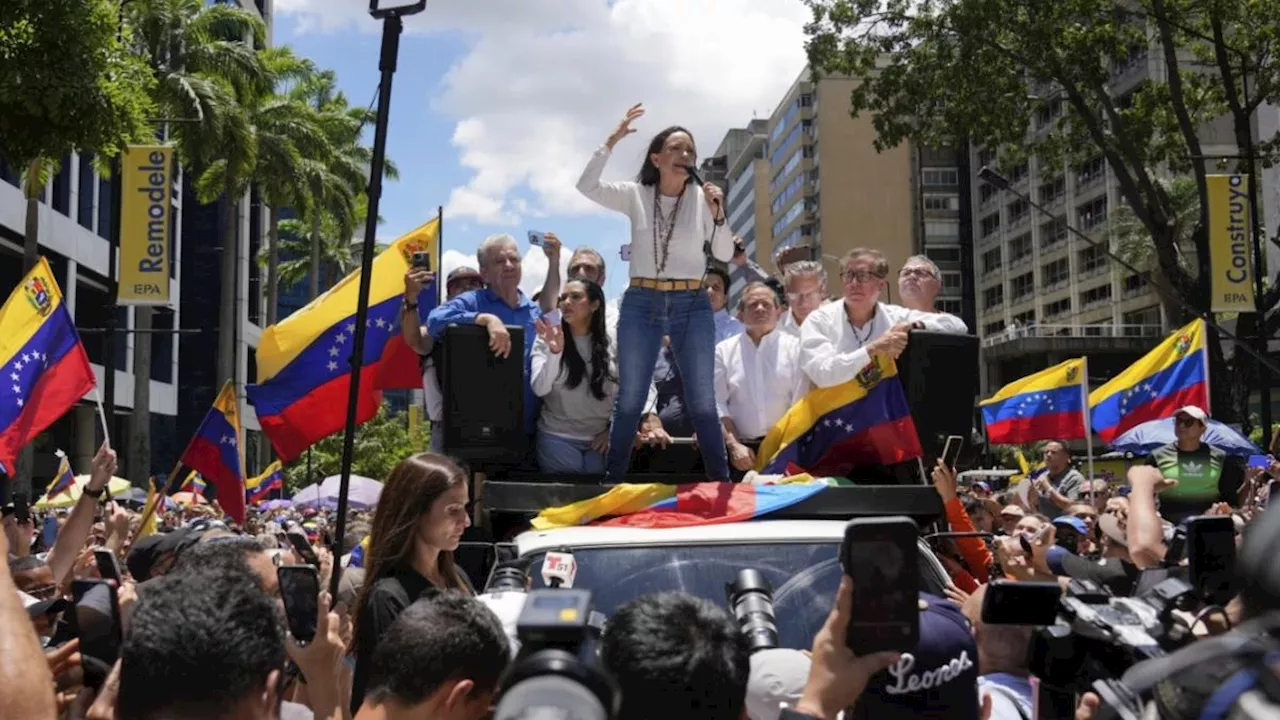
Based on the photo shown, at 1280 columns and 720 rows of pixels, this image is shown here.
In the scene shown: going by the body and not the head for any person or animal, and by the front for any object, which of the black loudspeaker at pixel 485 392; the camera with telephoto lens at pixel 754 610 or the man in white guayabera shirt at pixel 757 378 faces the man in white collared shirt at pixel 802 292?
the camera with telephoto lens

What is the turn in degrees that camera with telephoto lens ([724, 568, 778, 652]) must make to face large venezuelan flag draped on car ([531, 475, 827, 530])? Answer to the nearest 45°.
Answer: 0° — it already faces it

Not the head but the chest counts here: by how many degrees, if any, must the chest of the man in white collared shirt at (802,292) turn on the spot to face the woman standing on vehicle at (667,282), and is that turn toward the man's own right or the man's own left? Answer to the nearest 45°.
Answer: approximately 45° to the man's own right

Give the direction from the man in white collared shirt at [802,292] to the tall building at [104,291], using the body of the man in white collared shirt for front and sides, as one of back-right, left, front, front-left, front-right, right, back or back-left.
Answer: back-right

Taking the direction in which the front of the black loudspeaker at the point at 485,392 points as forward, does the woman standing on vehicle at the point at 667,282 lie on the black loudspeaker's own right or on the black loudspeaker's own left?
on the black loudspeaker's own left

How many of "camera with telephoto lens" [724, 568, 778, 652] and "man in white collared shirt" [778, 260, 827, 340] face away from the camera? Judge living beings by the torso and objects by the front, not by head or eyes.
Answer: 1

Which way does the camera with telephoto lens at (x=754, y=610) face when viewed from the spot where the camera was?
facing away from the viewer

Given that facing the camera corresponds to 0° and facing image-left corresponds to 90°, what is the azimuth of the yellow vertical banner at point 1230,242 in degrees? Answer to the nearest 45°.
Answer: approximately 0°

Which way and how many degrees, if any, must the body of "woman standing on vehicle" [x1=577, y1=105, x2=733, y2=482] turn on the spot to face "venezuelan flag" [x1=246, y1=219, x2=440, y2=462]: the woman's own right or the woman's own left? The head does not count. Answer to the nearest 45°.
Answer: approximately 135° to the woman's own right
